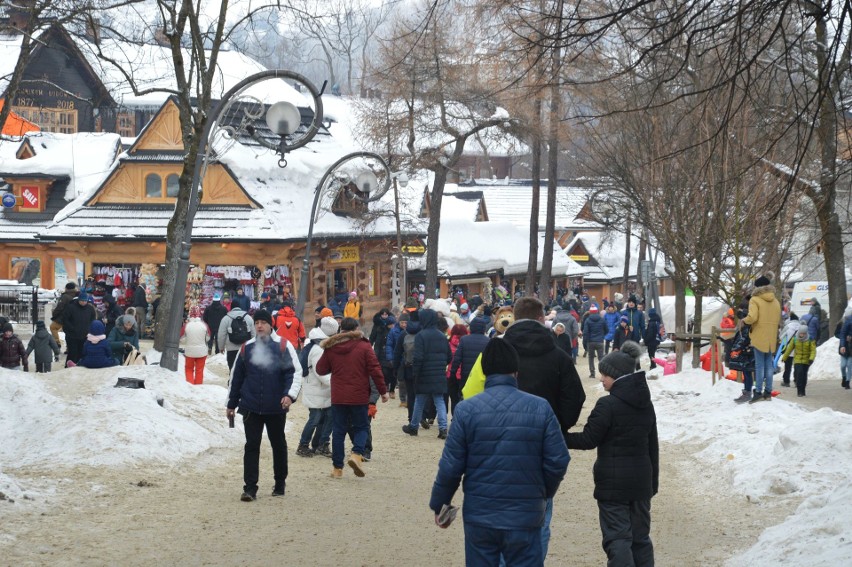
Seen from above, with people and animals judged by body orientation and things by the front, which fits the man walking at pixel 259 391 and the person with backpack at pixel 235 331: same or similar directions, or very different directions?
very different directions

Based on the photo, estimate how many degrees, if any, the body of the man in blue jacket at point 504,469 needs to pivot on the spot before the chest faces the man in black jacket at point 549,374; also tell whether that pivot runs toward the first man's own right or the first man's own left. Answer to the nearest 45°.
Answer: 0° — they already face them

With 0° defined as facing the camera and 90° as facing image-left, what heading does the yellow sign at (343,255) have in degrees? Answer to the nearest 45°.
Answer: approximately 0°

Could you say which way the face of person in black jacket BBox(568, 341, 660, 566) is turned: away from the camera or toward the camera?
away from the camera

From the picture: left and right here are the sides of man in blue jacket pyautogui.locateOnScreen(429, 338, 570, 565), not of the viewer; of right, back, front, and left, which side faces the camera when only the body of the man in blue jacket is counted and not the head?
back

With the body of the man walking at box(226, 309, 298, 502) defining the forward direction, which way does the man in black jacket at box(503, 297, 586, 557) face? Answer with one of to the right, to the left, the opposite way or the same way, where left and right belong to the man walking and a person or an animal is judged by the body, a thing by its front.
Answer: the opposite way

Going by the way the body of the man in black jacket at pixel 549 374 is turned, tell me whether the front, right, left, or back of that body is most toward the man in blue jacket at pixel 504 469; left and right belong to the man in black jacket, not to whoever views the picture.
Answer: back

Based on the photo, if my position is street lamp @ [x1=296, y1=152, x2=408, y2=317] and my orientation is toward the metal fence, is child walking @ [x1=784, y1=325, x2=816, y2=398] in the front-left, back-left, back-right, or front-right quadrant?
back-left

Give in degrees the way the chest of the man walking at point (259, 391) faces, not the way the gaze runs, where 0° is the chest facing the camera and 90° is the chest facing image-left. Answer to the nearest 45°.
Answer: approximately 0°

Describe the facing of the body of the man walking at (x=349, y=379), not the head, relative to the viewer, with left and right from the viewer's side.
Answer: facing away from the viewer

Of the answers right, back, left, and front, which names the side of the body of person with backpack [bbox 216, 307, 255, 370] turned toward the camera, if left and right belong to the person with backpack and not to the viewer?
back

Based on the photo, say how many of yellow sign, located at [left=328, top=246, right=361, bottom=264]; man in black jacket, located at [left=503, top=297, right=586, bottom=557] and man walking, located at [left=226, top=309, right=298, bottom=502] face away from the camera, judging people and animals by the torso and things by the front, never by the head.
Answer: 1

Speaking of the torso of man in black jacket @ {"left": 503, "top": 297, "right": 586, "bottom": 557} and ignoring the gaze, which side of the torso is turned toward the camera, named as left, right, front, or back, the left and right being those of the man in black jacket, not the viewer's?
back

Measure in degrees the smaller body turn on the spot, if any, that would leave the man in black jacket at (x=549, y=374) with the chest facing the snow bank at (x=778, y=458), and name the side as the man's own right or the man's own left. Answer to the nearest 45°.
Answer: approximately 45° to the man's own right
